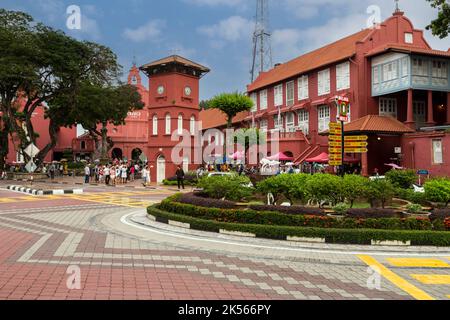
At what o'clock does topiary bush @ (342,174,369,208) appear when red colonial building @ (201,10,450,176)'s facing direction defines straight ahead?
The topiary bush is roughly at 11 o'clock from the red colonial building.

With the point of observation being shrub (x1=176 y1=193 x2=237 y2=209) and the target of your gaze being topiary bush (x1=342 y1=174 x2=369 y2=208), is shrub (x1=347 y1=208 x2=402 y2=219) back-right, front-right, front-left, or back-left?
front-right

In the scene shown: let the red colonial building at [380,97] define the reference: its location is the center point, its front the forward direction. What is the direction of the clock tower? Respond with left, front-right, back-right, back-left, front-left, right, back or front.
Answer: front-right

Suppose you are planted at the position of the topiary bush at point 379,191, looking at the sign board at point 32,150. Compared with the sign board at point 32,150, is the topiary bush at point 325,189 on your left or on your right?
left

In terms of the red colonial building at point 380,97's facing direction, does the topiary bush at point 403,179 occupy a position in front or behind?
in front

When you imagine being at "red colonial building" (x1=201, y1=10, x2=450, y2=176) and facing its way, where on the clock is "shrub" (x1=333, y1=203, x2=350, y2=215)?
The shrub is roughly at 11 o'clock from the red colonial building.

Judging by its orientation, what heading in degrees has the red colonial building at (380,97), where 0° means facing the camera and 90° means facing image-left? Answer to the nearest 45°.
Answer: approximately 45°

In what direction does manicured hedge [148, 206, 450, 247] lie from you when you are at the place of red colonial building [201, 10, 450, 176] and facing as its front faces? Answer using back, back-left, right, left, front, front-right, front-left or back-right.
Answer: front-left

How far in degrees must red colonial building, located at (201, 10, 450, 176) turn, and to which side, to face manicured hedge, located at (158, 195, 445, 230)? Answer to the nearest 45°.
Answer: approximately 45° to its left

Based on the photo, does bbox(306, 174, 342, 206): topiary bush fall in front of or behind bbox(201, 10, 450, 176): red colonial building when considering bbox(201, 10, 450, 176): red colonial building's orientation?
in front

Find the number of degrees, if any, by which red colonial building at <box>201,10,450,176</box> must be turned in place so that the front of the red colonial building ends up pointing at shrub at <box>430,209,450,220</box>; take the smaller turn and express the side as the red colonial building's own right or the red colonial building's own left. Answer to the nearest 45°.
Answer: approximately 45° to the red colonial building's own left
